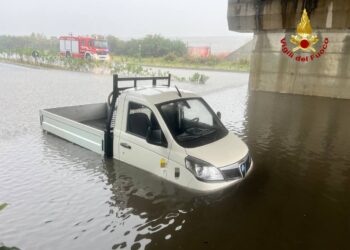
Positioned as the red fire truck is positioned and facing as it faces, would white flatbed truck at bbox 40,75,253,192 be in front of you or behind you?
in front

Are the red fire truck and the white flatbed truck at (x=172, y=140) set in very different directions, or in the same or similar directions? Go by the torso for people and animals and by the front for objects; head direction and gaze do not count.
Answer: same or similar directions

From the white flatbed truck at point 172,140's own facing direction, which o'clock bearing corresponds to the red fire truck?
The red fire truck is roughly at 7 o'clock from the white flatbed truck.

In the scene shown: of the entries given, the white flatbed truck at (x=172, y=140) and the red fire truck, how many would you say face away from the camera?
0

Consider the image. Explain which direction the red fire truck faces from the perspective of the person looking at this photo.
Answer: facing the viewer and to the right of the viewer

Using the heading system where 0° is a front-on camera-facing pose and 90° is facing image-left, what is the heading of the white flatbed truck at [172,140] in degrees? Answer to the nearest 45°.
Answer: approximately 315°
